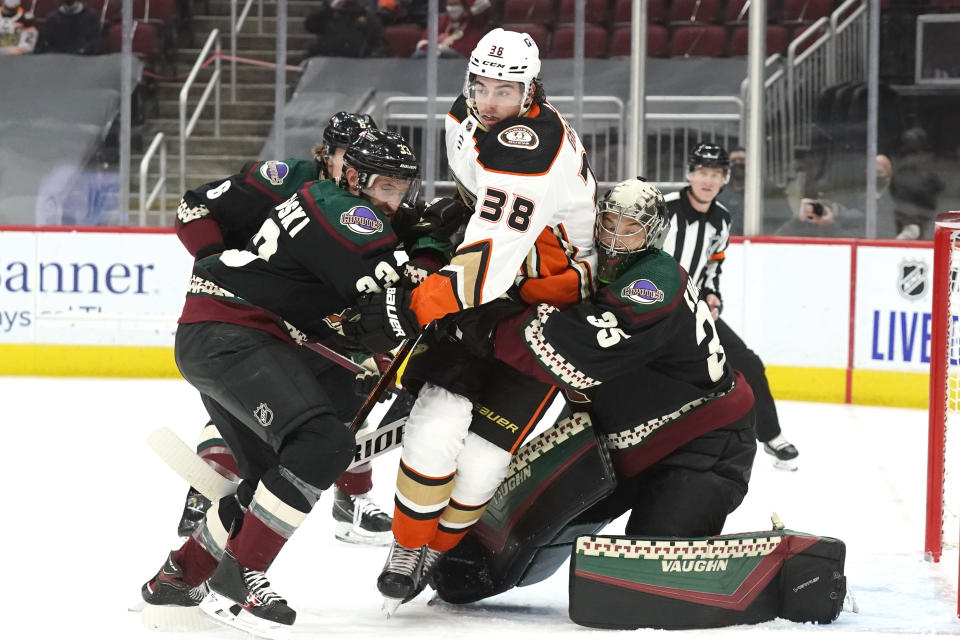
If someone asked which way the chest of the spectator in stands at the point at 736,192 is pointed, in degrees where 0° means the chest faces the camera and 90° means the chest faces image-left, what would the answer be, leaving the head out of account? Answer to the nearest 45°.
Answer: approximately 0°

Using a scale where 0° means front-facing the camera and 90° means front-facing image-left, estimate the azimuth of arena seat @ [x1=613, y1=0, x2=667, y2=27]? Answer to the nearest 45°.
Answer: approximately 0°

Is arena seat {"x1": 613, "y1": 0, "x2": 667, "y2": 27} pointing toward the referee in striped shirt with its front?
yes

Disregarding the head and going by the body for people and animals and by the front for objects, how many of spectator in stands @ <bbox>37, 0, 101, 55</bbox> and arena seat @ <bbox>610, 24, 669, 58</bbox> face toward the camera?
2

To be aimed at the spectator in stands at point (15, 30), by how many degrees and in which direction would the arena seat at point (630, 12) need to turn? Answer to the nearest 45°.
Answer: approximately 90° to its right
